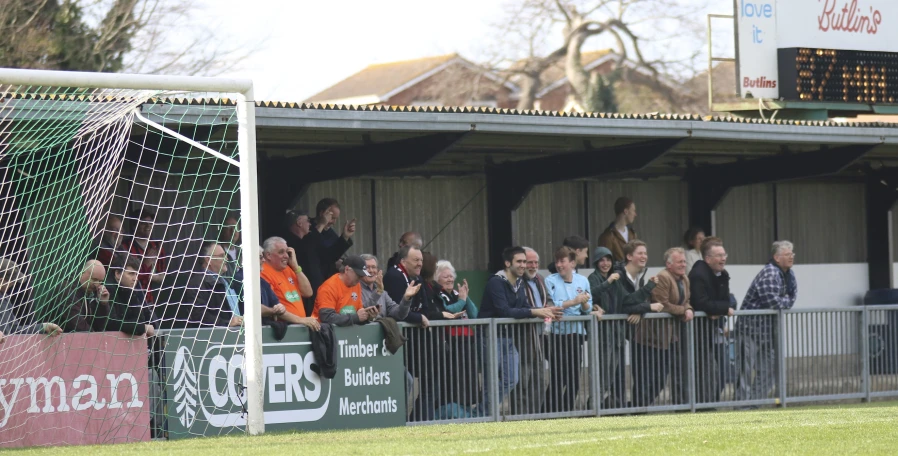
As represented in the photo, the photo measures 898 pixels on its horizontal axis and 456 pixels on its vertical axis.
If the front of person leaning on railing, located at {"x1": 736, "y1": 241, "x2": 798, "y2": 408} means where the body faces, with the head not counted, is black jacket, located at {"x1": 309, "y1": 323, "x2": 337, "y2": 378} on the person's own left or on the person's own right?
on the person's own right

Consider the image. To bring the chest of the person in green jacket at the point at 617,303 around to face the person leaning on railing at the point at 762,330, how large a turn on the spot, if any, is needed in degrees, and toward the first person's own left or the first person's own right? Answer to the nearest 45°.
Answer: approximately 90° to the first person's own left

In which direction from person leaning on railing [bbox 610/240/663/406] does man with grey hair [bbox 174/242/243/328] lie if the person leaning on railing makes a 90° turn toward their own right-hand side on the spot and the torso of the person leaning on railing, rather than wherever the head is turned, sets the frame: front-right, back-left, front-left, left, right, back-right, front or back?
front

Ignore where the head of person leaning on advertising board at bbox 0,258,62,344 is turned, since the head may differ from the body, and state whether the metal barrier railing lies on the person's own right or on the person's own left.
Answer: on the person's own left

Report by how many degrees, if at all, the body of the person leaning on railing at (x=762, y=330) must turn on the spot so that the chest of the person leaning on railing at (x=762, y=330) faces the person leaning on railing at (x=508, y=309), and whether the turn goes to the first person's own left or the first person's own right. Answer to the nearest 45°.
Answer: approximately 90° to the first person's own right

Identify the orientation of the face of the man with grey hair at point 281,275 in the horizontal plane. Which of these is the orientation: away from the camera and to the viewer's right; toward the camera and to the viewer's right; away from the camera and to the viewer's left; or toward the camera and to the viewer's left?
toward the camera and to the viewer's right

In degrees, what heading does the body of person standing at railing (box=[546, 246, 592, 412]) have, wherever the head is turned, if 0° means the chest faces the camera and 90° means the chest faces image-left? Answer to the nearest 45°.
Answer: approximately 0°

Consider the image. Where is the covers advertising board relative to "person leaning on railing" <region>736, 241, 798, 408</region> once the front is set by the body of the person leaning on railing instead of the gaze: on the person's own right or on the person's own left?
on the person's own right

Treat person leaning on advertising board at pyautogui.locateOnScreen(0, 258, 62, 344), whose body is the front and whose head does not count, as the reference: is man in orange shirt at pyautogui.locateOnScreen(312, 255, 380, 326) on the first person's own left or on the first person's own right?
on the first person's own left

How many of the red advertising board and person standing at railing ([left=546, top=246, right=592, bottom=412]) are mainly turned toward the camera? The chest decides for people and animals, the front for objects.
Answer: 2

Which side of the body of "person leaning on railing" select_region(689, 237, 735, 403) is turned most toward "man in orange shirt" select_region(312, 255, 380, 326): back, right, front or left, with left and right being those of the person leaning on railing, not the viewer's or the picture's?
right

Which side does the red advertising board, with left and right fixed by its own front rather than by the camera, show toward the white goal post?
front

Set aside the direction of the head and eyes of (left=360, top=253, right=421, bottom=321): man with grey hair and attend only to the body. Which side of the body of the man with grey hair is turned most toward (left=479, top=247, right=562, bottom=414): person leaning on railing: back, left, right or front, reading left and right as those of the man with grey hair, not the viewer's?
left

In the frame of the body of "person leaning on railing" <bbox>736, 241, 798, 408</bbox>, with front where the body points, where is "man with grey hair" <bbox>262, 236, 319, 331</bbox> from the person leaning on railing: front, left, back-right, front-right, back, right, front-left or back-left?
right

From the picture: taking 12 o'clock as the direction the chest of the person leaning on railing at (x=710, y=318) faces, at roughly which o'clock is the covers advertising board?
The covers advertising board is roughly at 3 o'clock from the person leaning on railing.

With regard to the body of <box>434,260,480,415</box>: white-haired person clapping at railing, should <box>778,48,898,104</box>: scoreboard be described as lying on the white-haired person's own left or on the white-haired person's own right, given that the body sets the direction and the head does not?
on the white-haired person's own left
